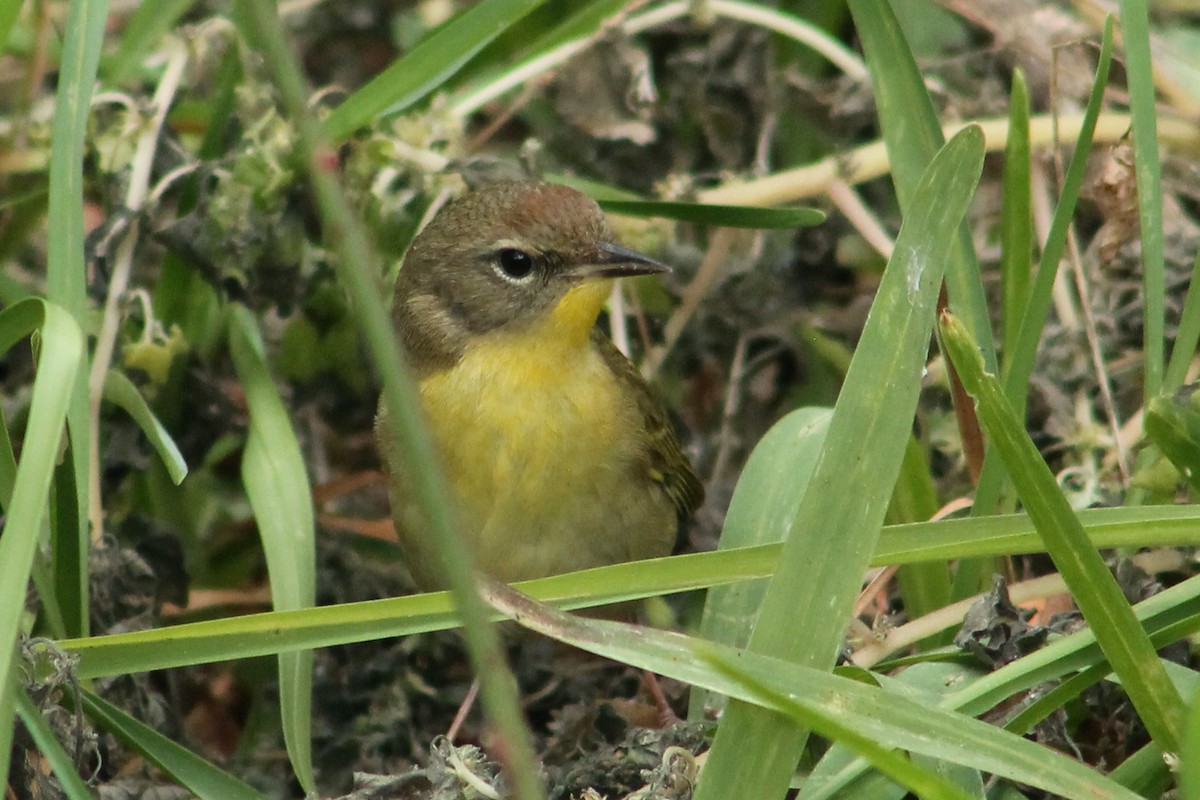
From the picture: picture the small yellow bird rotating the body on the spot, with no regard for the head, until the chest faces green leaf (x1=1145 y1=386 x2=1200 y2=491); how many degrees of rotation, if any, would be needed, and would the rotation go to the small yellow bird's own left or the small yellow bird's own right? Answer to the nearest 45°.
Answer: approximately 45° to the small yellow bird's own left

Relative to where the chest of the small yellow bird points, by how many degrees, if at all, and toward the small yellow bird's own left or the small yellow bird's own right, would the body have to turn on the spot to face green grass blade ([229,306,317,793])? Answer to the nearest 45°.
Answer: approximately 90° to the small yellow bird's own right

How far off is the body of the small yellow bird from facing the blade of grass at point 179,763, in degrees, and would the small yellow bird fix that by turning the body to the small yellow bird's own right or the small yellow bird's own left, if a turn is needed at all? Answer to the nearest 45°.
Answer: approximately 45° to the small yellow bird's own right

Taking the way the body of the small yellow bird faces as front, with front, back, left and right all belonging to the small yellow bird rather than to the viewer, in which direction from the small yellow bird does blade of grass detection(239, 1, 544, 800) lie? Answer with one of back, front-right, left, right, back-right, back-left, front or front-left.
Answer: front

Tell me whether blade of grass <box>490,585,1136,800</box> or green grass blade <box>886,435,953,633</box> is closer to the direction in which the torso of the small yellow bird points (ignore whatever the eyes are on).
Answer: the blade of grass

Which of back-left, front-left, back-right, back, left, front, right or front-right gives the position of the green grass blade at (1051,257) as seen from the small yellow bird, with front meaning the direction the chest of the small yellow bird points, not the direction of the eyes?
front-left

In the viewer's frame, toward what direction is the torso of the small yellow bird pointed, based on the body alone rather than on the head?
toward the camera

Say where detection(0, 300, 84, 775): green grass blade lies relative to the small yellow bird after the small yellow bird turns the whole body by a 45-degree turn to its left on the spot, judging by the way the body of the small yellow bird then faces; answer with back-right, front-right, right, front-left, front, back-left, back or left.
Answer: right

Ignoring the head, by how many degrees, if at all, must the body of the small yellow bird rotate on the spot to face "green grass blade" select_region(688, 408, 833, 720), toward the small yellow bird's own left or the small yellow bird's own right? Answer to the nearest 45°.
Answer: approximately 45° to the small yellow bird's own left

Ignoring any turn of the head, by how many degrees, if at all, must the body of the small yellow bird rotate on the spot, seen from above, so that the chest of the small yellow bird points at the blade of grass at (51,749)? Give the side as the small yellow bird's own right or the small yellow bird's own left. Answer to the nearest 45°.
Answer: approximately 45° to the small yellow bird's own right
